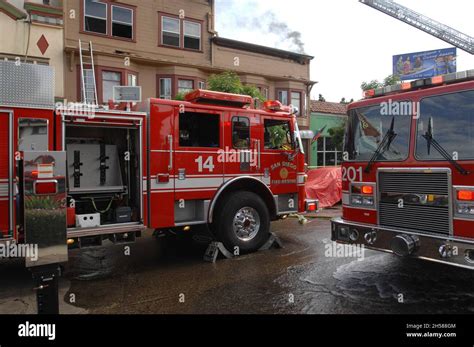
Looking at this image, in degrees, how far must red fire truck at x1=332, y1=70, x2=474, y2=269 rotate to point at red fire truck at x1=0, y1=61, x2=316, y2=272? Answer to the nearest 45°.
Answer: approximately 45° to its right

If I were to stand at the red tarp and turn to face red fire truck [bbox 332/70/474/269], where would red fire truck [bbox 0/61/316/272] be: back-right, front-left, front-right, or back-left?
front-right

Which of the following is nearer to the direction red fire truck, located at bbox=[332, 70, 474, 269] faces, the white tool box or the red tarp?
the white tool box

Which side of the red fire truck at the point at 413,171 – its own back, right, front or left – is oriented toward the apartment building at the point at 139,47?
right

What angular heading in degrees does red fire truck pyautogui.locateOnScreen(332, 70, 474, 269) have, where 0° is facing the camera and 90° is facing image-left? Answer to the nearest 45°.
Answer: approximately 45°

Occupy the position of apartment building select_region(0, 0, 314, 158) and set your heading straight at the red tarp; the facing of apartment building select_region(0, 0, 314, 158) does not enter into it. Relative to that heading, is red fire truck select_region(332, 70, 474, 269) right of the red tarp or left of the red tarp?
right

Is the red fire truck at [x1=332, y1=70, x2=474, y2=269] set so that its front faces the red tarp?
no

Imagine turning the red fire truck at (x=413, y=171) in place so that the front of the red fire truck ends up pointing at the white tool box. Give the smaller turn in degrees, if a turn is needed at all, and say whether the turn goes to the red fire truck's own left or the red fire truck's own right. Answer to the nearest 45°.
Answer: approximately 45° to the red fire truck's own right

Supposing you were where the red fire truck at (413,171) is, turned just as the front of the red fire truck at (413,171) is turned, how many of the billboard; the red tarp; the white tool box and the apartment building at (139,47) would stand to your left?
0

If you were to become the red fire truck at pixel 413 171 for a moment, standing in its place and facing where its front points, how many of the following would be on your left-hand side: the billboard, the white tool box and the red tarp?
0

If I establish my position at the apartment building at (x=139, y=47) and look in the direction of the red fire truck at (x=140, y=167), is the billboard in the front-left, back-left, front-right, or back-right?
back-left

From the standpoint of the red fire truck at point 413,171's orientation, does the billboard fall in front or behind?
behind
